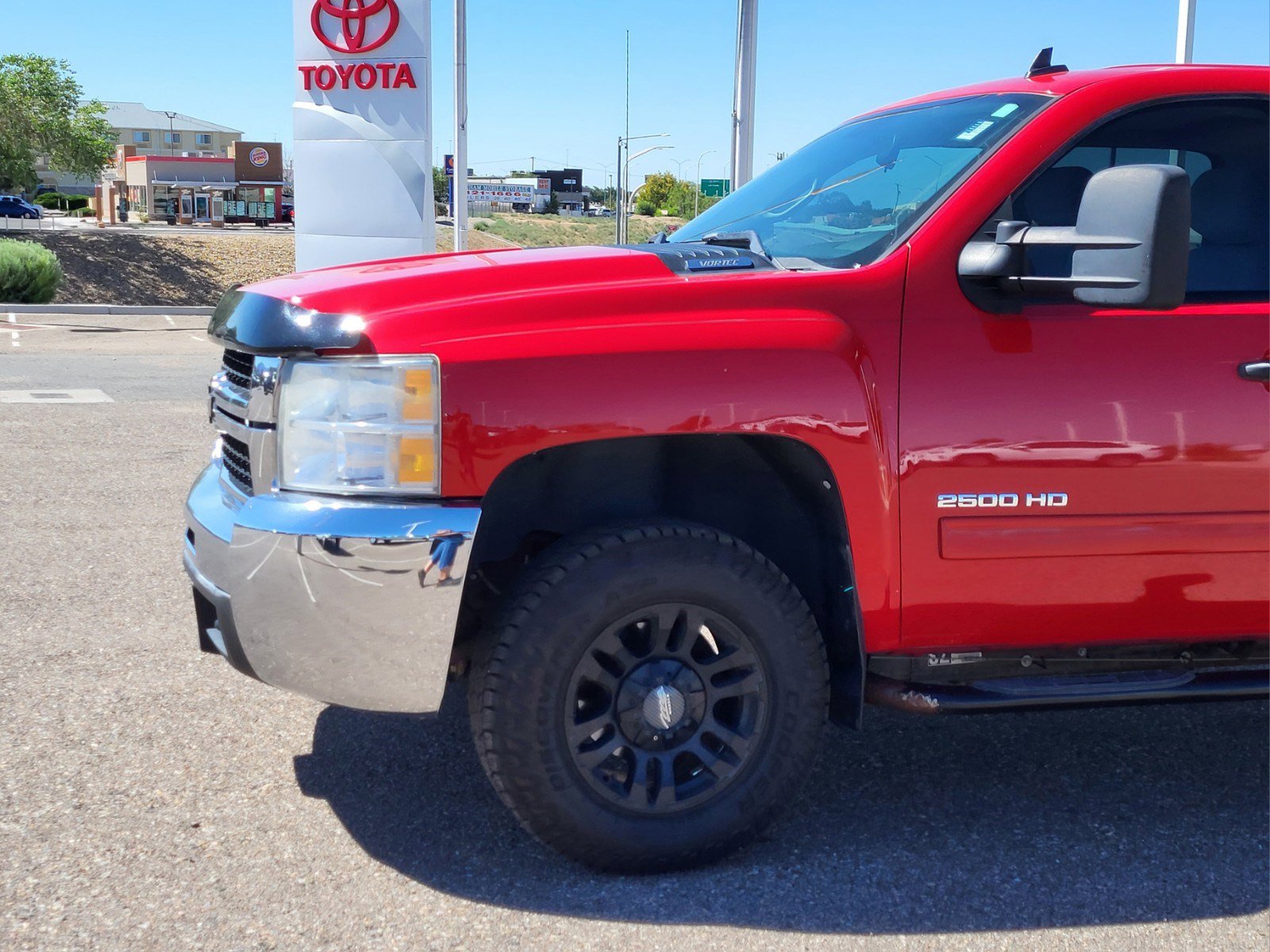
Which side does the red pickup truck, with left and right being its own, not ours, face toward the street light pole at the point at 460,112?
right

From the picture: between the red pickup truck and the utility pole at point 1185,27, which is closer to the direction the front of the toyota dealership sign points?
the red pickup truck

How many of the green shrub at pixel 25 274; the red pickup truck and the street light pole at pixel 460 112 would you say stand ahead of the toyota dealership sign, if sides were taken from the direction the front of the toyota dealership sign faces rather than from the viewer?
1

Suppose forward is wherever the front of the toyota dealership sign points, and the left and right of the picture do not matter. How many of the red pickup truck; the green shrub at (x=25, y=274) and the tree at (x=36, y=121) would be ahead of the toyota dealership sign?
1

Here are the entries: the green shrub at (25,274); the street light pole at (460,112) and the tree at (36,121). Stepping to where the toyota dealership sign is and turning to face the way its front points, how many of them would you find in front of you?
0

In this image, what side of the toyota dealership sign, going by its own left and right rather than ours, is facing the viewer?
front

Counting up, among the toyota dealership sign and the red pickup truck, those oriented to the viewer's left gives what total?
1

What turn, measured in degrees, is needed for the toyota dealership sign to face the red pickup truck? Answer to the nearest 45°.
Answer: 0° — it already faces it

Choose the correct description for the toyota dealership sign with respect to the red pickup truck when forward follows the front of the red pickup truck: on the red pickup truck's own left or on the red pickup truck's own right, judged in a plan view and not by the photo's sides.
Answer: on the red pickup truck's own right

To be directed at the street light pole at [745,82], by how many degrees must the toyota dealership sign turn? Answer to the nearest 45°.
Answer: approximately 90° to its left

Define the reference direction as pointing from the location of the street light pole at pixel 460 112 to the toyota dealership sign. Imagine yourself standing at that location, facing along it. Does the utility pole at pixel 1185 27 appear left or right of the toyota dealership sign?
left

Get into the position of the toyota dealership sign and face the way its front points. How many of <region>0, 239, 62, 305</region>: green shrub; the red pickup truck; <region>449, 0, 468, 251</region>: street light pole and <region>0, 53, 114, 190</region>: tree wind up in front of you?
1

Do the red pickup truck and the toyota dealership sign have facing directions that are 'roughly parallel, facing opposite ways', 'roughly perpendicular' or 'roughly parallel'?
roughly perpendicular

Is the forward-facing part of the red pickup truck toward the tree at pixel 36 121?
no

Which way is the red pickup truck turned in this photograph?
to the viewer's left
